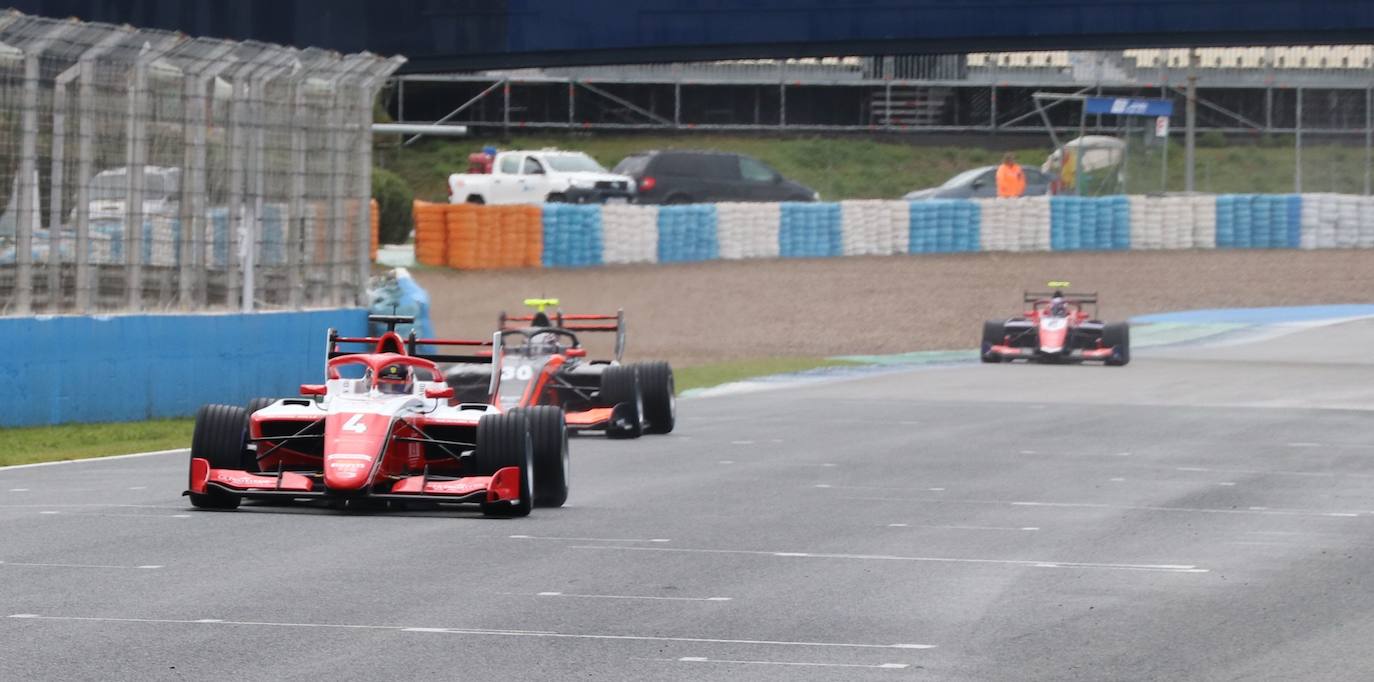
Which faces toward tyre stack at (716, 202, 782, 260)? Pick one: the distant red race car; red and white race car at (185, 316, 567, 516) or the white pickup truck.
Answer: the white pickup truck

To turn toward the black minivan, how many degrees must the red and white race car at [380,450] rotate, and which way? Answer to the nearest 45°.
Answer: approximately 180°

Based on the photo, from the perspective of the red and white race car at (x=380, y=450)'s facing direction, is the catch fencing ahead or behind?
behind

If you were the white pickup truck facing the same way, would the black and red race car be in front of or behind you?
in front

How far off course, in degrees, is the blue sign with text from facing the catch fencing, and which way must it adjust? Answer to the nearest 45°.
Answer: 0° — it already faces it

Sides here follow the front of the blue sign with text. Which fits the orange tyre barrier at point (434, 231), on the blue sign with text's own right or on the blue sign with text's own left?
on the blue sign with text's own right

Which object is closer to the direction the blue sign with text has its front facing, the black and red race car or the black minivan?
the black and red race car

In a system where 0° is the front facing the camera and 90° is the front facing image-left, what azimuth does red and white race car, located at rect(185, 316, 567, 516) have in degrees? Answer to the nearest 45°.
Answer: approximately 0°

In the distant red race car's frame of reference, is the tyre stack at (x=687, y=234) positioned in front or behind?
behind

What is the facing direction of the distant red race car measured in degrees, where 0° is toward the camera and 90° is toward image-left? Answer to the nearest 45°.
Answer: approximately 0°

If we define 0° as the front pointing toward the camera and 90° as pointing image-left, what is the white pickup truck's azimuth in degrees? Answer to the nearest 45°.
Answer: approximately 315°

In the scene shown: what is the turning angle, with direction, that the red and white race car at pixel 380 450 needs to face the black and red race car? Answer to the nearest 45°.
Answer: approximately 180°

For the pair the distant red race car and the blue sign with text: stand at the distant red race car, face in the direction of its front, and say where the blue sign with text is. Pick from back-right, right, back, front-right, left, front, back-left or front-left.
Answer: back
